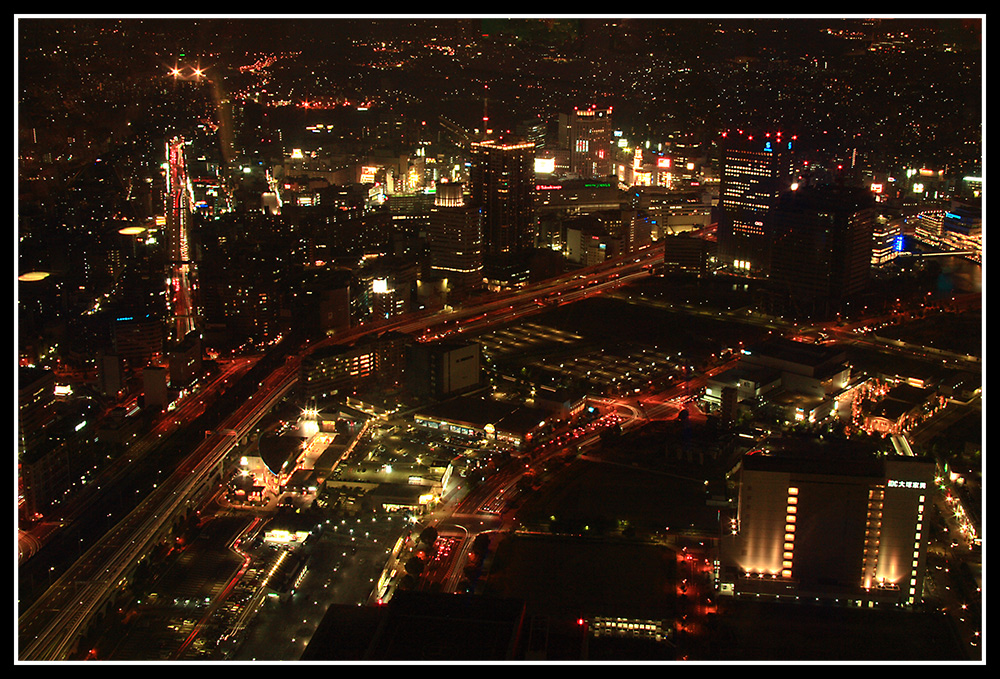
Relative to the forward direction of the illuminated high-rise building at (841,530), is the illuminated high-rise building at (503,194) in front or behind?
behind

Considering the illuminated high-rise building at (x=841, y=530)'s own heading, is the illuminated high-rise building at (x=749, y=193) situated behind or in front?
behind

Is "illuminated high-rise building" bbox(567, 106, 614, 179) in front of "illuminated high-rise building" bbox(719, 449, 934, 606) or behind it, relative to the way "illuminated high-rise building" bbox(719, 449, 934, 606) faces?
behind

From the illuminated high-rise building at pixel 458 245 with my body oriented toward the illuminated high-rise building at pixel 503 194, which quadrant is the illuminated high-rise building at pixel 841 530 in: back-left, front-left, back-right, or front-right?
back-right

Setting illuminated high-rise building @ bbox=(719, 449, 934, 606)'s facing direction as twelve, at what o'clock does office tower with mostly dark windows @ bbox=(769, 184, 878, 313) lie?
The office tower with mostly dark windows is roughly at 6 o'clock from the illuminated high-rise building.

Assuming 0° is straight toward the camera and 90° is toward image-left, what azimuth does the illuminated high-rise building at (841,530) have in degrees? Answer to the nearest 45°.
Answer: approximately 0°

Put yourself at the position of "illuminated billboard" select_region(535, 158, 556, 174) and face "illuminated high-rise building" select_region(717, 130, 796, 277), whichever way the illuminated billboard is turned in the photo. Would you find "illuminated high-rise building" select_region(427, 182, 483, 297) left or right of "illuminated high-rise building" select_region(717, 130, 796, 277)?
right

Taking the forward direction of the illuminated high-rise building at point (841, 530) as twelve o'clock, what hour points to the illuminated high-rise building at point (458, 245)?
the illuminated high-rise building at point (458, 245) is roughly at 5 o'clock from the illuminated high-rise building at point (841, 530).

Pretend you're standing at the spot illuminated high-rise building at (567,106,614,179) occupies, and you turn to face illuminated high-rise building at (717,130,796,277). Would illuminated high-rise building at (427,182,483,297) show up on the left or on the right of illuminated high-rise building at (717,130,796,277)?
right

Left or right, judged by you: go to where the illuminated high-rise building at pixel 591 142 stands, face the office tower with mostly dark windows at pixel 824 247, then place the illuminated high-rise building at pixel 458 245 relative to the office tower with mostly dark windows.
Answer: right
